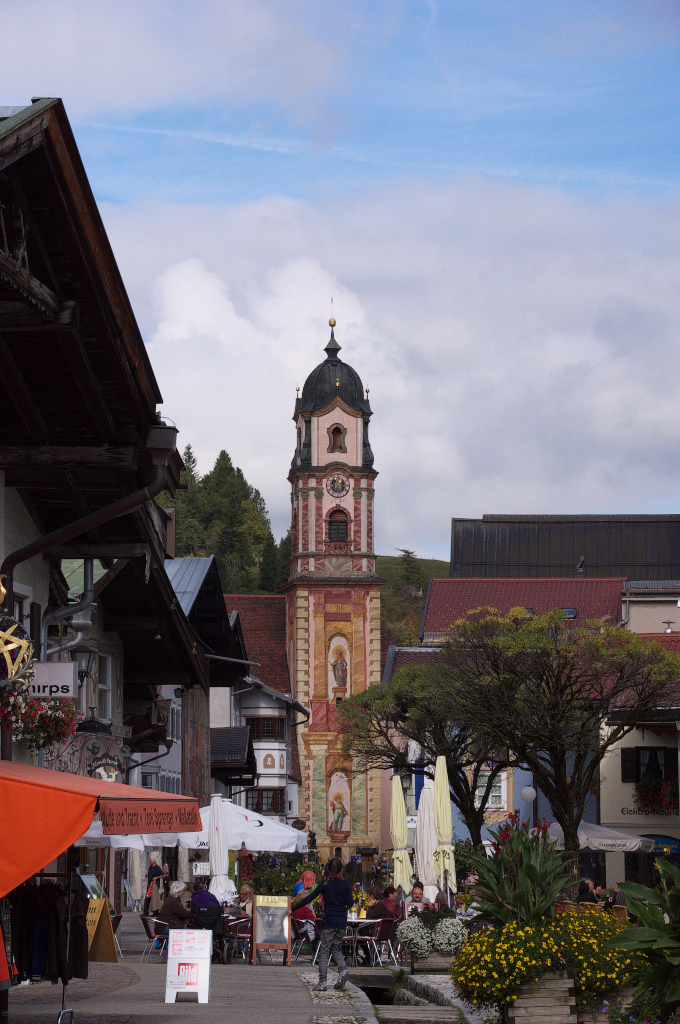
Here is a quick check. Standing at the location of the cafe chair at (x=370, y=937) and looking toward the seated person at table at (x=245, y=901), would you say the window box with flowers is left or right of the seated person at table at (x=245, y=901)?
right

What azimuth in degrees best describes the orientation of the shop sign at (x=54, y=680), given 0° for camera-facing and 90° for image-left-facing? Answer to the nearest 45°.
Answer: approximately 0°

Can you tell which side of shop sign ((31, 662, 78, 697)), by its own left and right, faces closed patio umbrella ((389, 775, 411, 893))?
back

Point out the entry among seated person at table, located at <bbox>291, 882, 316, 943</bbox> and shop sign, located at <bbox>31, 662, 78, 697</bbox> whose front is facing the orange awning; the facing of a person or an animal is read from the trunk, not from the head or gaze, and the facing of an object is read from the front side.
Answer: the shop sign

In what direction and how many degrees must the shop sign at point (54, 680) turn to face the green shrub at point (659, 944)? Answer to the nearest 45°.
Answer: approximately 45° to its left
